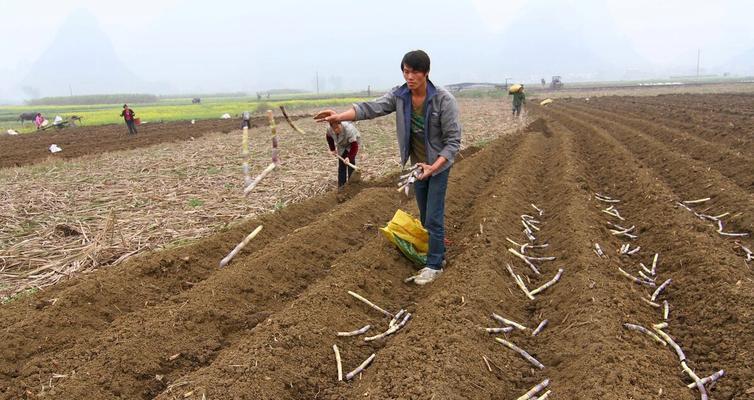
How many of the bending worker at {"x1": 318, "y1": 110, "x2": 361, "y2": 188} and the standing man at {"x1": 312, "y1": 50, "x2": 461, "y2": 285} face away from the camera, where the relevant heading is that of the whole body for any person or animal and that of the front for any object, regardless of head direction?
0

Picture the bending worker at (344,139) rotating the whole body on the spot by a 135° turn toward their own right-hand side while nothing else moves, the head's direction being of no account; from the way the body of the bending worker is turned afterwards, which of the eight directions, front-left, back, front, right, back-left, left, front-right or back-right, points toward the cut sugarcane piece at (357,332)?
back

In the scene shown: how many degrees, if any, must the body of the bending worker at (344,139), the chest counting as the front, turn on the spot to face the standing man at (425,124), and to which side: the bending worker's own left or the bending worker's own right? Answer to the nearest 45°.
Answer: approximately 45° to the bending worker's own left

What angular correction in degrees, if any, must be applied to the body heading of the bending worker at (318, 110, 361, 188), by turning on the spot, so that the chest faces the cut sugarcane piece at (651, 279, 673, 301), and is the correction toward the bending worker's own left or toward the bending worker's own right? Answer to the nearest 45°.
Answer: approximately 90° to the bending worker's own left

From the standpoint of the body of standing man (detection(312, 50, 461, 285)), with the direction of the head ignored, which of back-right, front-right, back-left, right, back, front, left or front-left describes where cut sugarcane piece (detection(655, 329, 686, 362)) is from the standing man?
left

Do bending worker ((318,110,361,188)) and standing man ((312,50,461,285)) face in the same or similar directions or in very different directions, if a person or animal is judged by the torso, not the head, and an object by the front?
same or similar directions

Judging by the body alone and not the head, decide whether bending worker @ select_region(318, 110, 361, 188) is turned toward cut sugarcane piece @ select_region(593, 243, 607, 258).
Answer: no

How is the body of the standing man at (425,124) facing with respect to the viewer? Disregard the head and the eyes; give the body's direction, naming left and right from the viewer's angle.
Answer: facing the viewer and to the left of the viewer

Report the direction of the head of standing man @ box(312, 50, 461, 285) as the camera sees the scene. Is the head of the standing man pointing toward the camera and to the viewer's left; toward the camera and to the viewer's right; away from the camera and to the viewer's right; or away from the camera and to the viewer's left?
toward the camera and to the viewer's left
